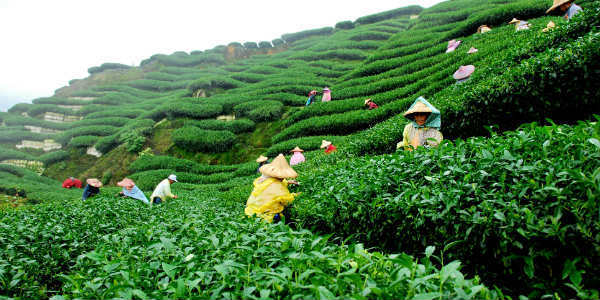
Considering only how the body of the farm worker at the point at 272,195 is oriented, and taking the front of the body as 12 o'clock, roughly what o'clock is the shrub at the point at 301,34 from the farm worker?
The shrub is roughly at 11 o'clock from the farm worker.

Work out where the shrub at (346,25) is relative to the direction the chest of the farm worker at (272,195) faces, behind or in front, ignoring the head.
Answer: in front

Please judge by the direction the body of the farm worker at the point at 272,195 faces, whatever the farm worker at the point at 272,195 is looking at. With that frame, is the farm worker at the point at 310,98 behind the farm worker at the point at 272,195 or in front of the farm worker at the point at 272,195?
in front

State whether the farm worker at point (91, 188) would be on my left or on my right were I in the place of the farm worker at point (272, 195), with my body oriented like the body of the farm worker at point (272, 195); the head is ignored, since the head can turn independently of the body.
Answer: on my left

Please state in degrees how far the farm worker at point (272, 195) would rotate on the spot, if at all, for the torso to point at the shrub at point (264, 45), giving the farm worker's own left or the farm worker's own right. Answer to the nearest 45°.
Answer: approximately 45° to the farm worker's own left

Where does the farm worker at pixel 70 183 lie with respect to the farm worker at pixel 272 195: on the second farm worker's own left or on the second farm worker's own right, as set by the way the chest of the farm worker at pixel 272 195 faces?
on the second farm worker's own left
